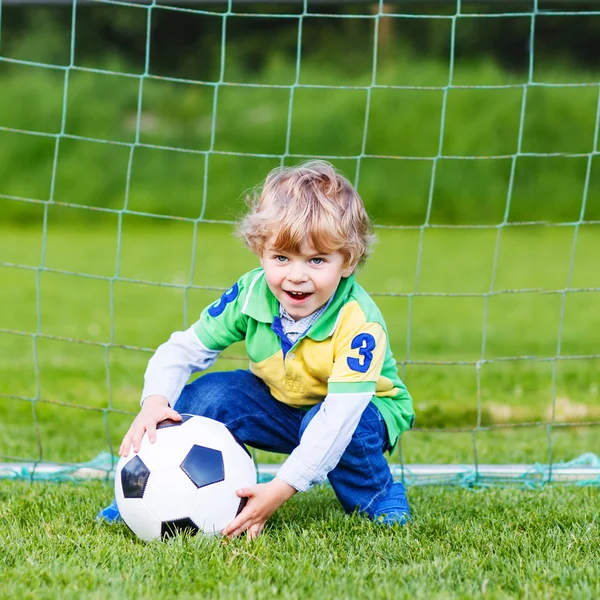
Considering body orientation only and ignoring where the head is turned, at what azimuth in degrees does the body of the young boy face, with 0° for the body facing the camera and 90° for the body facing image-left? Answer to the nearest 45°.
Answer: approximately 45°

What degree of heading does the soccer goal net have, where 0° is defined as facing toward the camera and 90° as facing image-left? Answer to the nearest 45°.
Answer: approximately 0°

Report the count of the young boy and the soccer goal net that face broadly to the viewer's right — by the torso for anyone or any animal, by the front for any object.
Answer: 0

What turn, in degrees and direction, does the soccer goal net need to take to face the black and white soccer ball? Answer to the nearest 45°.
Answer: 0° — it already faces it

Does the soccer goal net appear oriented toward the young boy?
yes
